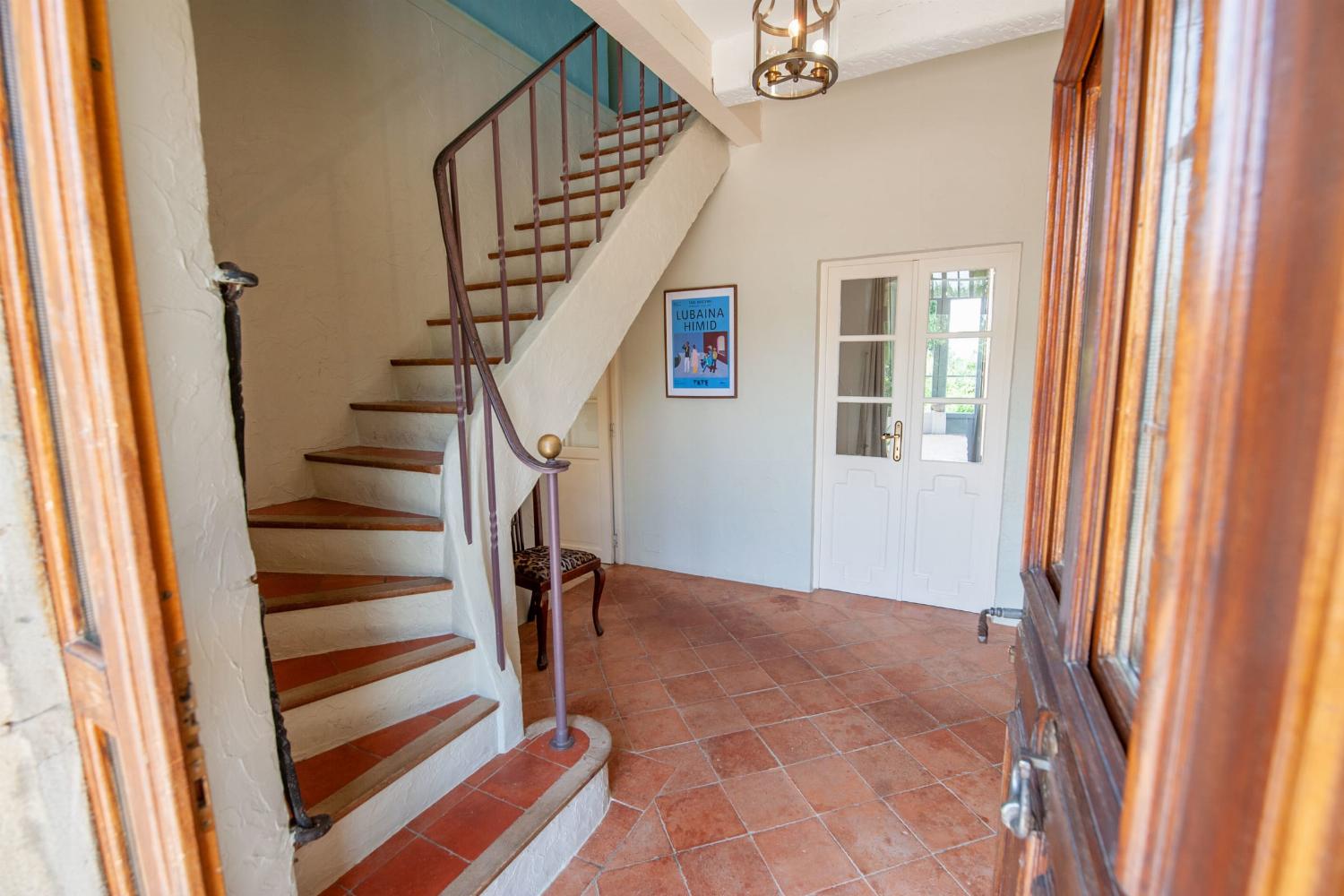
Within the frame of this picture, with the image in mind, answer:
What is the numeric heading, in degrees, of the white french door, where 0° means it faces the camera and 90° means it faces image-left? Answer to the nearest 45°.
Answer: approximately 0°

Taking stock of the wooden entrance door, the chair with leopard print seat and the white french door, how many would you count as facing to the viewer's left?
1

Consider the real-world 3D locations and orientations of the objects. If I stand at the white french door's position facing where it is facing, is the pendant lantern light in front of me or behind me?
in front

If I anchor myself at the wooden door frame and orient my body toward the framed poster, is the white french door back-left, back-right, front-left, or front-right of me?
front-right

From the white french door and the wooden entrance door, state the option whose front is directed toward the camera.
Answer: the white french door

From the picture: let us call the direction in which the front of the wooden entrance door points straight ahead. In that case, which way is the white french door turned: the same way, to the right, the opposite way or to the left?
to the left

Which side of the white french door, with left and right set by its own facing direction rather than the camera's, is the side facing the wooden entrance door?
front

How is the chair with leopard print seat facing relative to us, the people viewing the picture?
facing the viewer and to the right of the viewer

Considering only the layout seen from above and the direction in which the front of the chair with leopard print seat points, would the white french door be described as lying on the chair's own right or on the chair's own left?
on the chair's own left

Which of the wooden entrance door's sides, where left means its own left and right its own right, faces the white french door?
right

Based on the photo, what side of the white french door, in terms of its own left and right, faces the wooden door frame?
front

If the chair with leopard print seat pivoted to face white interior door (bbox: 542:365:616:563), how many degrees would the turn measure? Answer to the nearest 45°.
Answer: approximately 135° to its left

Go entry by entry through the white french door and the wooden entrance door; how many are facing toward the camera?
1

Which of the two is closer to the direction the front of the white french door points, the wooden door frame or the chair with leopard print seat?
the wooden door frame

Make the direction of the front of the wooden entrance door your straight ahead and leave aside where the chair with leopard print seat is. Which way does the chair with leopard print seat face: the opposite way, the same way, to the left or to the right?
the opposite way

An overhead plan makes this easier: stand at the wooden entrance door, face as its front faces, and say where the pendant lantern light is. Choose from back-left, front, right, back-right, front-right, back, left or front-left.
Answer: front-right

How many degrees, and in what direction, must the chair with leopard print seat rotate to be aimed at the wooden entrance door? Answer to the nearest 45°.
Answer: approximately 45° to its right

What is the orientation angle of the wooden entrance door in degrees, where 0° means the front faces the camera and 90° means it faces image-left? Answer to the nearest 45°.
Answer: approximately 90°
